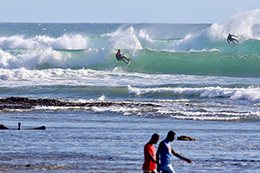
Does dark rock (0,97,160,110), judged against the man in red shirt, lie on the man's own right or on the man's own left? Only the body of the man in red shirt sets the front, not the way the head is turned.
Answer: on the man's own left
